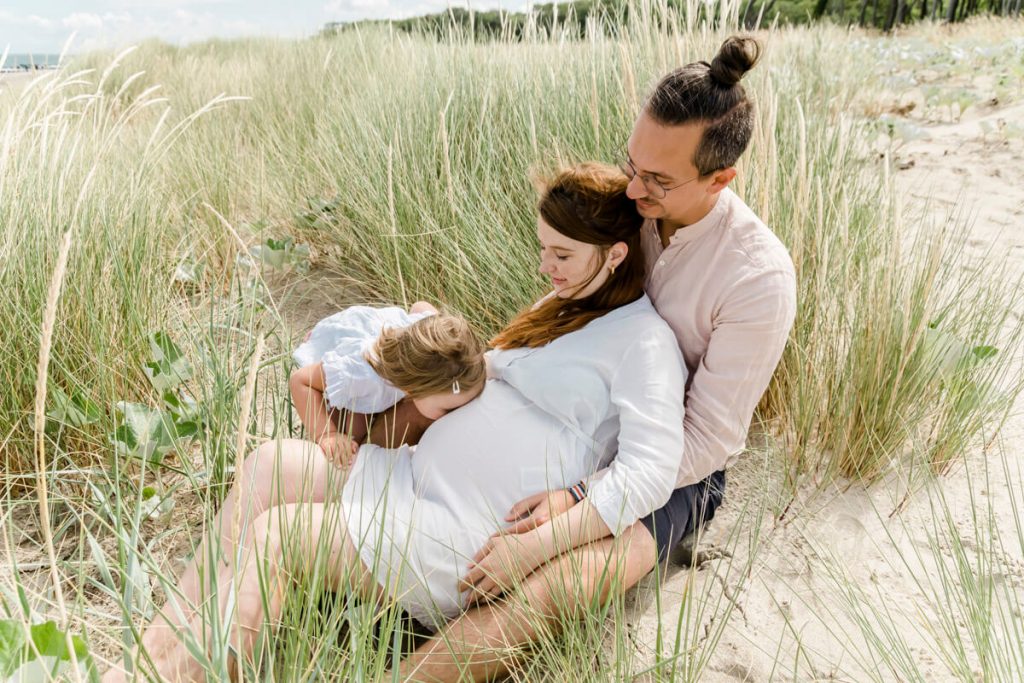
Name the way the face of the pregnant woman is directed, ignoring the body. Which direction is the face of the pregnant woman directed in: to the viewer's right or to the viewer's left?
to the viewer's left

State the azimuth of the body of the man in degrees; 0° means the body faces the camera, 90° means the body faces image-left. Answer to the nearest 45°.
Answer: approximately 45°

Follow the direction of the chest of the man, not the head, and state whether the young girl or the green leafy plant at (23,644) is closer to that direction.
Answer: the green leafy plant

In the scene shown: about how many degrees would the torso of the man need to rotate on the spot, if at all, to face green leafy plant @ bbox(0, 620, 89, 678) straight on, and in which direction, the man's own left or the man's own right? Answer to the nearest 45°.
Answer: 0° — they already face it

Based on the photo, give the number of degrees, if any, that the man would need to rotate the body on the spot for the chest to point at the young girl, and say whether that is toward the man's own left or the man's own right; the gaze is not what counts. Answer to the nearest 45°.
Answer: approximately 45° to the man's own right
